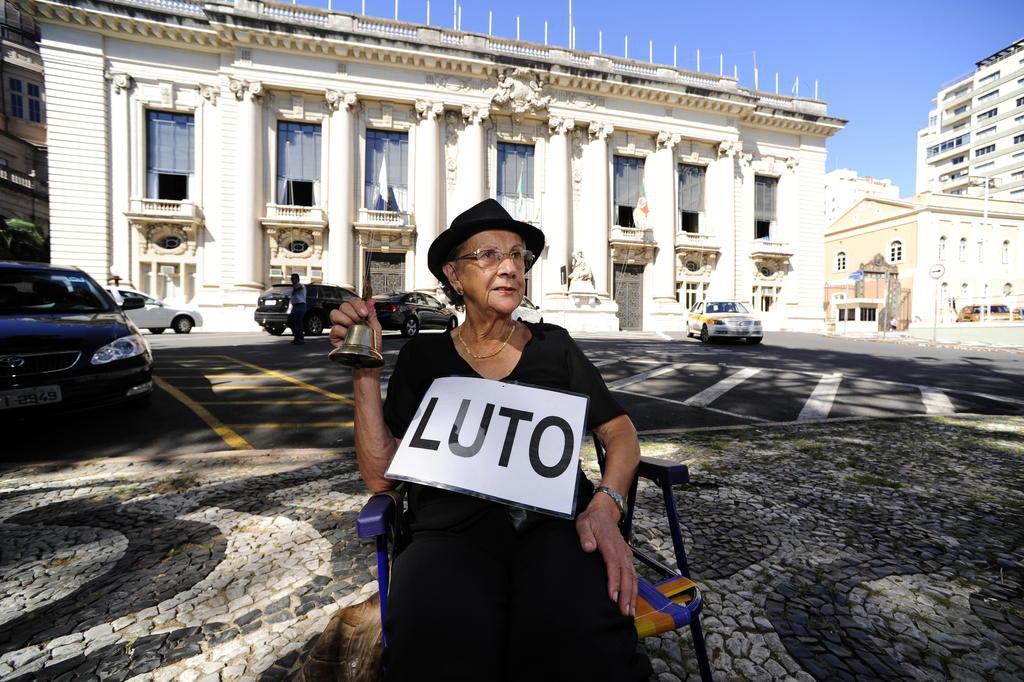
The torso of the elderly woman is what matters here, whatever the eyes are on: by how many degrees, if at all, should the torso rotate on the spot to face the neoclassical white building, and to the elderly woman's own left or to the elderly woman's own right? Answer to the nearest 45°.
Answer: approximately 180°

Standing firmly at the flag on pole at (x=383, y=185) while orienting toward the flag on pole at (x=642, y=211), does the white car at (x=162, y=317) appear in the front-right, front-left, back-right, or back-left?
back-right

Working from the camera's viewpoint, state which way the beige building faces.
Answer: facing the viewer and to the left of the viewer

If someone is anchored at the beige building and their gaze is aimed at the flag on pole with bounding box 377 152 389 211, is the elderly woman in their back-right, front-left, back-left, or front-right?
front-left

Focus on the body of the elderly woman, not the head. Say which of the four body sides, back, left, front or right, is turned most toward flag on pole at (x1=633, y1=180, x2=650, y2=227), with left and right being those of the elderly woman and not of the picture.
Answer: back

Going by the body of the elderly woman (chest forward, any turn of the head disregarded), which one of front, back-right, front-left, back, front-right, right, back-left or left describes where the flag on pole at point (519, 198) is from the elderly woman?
back

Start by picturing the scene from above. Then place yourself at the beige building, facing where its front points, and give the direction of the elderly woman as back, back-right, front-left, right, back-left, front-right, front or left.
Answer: front-left

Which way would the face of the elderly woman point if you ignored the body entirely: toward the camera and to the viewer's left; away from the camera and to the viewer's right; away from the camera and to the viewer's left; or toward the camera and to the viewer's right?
toward the camera and to the viewer's right

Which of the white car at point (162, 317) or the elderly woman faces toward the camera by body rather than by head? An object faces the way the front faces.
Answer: the elderly woman

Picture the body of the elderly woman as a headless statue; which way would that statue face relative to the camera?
toward the camera
